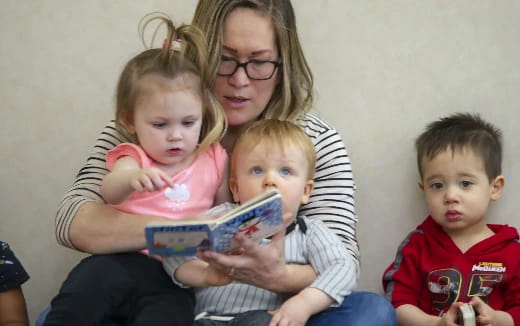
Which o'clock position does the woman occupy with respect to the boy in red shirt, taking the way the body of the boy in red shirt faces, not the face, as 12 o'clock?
The woman is roughly at 2 o'clock from the boy in red shirt.

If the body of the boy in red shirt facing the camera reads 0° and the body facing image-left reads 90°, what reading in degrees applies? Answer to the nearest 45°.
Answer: approximately 0°
